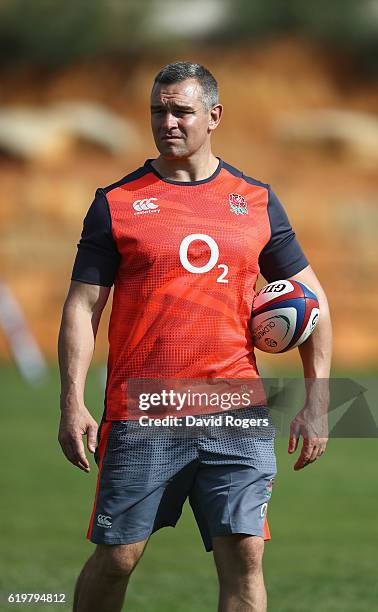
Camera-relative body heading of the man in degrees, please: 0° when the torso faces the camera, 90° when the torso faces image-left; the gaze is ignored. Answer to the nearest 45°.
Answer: approximately 0°
